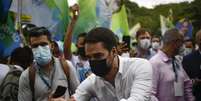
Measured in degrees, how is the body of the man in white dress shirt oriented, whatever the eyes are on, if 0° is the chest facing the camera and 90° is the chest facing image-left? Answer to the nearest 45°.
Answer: approximately 45°
